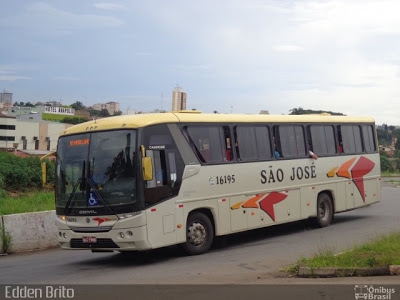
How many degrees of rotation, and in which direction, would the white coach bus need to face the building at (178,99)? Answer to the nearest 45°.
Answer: approximately 135° to its right

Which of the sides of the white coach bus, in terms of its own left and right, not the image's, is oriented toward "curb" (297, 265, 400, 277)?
left

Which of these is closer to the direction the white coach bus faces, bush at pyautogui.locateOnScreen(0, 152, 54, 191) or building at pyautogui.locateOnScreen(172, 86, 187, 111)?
the bush

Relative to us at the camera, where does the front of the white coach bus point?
facing the viewer and to the left of the viewer

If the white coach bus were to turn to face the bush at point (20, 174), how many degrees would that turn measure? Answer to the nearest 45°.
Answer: approximately 90° to its right
